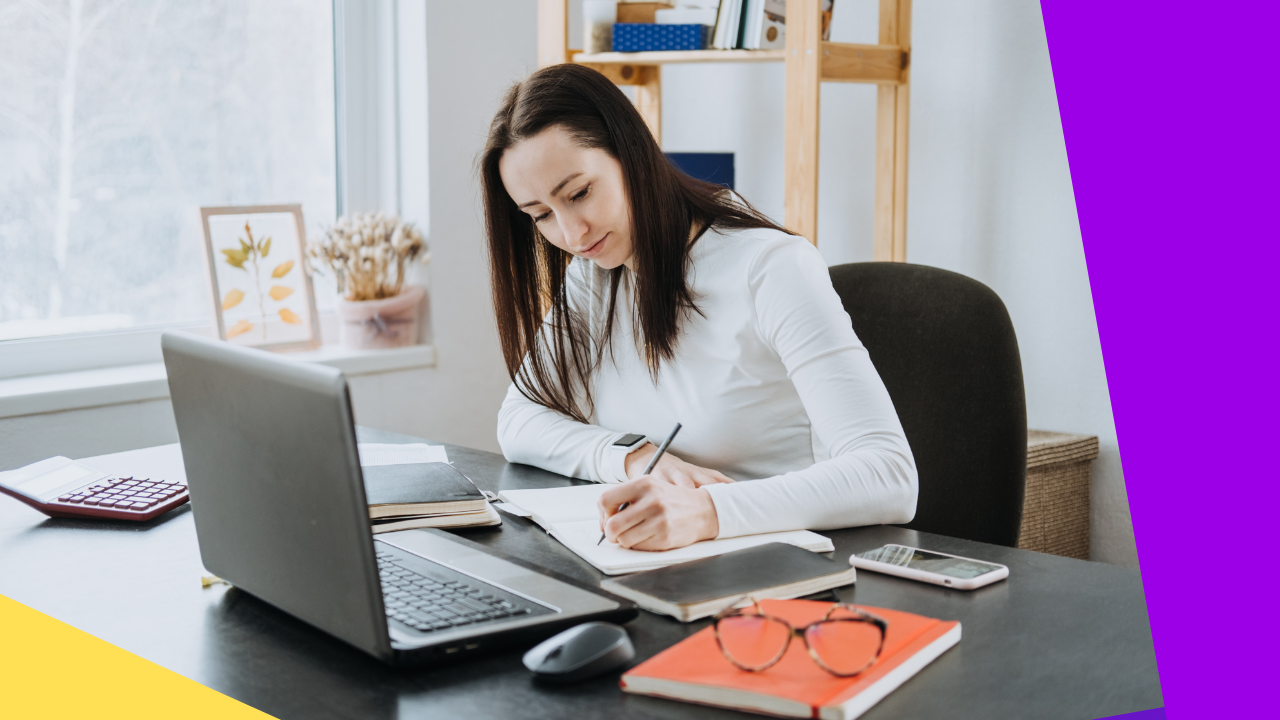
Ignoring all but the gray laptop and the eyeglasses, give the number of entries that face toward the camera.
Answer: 1

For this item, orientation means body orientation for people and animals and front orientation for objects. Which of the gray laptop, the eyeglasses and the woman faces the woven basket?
the gray laptop

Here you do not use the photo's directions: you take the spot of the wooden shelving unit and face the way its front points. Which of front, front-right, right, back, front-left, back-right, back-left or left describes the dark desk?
front-left

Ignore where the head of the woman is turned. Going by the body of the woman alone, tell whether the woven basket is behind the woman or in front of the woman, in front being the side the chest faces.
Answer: behind

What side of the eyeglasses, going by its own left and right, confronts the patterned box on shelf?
back

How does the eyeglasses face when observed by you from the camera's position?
facing the viewer

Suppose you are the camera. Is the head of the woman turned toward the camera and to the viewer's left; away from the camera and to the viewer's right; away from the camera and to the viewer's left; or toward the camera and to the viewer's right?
toward the camera and to the viewer's left

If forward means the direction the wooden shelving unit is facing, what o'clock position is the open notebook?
The open notebook is roughly at 11 o'clock from the wooden shelving unit.

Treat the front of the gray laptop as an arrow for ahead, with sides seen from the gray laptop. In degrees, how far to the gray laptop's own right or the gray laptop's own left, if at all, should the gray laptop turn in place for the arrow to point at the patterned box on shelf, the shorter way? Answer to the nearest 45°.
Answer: approximately 45° to the gray laptop's own left

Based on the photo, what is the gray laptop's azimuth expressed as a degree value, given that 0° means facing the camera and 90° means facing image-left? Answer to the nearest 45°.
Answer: approximately 225°

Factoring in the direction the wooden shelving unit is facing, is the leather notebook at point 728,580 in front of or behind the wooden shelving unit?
in front

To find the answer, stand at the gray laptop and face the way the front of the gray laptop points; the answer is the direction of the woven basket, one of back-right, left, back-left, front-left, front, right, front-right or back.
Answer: front

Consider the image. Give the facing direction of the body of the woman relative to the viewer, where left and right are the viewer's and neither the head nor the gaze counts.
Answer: facing the viewer and to the left of the viewer
